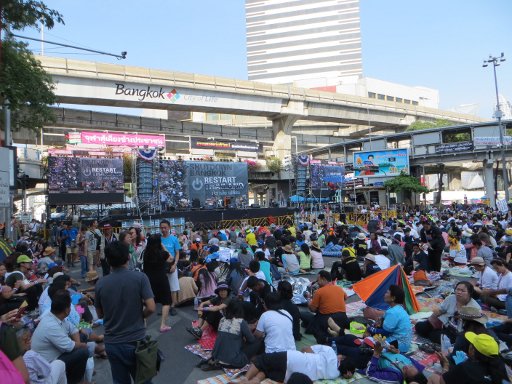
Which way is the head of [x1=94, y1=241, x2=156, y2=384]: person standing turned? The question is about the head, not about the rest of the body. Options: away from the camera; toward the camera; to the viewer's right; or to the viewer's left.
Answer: away from the camera

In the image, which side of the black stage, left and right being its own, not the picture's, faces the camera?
front

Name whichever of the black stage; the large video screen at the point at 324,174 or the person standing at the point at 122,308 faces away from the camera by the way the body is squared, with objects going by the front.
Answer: the person standing

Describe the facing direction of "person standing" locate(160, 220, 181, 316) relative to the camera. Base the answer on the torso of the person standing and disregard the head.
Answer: toward the camera

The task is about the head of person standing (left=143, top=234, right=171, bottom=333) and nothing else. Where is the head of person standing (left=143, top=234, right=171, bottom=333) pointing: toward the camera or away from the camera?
away from the camera

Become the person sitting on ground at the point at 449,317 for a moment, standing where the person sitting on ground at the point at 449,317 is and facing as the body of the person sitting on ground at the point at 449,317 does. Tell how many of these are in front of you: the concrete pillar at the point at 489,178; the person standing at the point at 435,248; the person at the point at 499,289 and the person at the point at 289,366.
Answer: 1

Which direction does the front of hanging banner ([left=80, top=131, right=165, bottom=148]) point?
toward the camera

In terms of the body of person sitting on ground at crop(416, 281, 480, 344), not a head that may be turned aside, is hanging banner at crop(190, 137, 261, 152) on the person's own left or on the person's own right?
on the person's own right

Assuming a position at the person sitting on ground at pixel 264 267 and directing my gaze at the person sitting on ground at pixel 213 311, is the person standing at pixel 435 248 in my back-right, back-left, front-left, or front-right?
back-left

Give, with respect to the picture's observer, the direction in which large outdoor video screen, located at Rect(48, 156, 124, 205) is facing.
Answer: facing the viewer

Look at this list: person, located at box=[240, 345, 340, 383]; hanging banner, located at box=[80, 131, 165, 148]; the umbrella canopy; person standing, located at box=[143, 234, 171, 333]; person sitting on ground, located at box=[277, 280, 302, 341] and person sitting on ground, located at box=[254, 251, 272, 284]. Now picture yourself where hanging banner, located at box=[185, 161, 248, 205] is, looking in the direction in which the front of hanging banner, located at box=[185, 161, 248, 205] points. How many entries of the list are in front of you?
5

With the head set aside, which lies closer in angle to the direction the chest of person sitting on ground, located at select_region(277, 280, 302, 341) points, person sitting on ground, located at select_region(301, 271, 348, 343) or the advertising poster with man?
the advertising poster with man

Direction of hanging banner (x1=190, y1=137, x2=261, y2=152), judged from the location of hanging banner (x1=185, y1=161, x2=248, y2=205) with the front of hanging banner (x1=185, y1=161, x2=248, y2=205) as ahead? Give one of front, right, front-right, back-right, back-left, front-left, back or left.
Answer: back

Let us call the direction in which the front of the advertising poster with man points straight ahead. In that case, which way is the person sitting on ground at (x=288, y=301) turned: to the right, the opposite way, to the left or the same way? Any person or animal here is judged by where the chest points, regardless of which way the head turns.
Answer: the opposite way

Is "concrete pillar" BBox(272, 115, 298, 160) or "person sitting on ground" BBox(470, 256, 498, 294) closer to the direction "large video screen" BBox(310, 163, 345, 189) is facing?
the person sitting on ground
